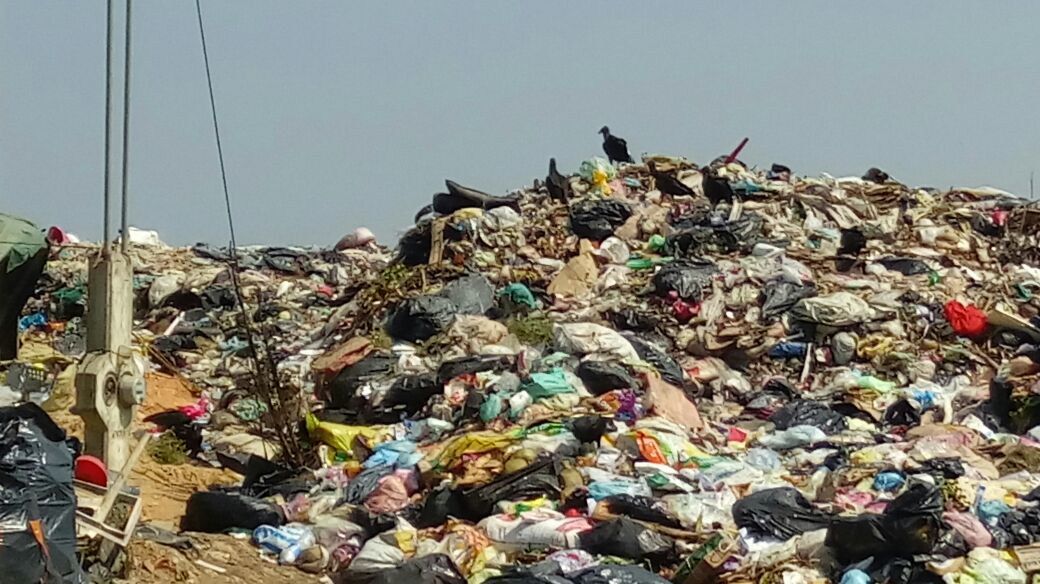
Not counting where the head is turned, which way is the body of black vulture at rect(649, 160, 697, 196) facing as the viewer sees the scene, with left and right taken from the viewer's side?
facing to the left of the viewer

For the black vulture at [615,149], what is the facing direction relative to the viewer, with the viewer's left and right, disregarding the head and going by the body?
facing to the left of the viewer

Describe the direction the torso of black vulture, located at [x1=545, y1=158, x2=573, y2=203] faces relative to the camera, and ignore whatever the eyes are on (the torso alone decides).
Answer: to the viewer's left

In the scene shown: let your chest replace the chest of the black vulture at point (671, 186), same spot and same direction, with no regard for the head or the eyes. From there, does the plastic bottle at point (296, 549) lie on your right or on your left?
on your left

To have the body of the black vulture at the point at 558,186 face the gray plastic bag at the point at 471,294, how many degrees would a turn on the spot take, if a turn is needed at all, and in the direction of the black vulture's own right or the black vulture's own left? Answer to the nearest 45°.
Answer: approximately 90° to the black vulture's own left

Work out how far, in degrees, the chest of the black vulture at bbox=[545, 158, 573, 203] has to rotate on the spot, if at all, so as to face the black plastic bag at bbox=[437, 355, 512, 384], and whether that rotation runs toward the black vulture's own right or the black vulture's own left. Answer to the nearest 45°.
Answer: approximately 90° to the black vulture's own left
